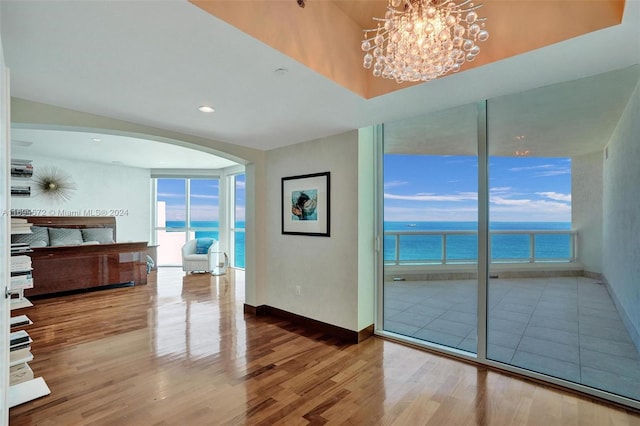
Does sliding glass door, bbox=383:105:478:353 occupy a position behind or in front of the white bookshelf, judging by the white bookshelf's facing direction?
in front

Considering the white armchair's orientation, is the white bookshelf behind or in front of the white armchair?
in front

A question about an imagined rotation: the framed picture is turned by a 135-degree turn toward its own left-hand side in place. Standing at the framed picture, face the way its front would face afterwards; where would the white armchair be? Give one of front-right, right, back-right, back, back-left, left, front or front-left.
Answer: back-left

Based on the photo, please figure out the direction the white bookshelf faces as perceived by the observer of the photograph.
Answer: facing the viewer and to the right of the viewer

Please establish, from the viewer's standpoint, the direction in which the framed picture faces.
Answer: facing the viewer and to the left of the viewer

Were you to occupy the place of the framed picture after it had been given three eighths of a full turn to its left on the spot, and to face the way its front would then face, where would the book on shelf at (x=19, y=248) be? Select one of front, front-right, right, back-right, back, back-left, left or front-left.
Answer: back-right

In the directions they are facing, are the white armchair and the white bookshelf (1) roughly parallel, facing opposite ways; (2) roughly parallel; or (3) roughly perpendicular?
roughly perpendicular

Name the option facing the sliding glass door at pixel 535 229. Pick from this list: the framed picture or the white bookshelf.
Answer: the white bookshelf

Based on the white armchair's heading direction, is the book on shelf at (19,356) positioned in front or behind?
in front

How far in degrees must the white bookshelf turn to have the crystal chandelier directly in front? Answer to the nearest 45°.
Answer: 0° — it already faces it

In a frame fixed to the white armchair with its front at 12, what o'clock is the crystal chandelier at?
The crystal chandelier is roughly at 10 o'clock from the white armchair.

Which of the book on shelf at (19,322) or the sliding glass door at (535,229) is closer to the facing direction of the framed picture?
the book on shelf
